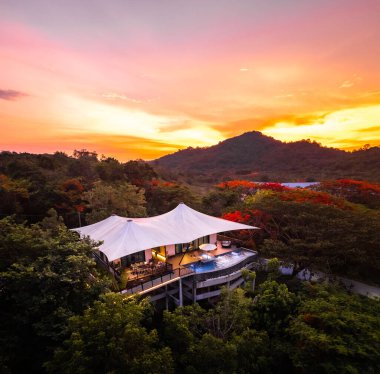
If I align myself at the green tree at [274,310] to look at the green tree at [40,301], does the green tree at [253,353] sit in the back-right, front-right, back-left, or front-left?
front-left

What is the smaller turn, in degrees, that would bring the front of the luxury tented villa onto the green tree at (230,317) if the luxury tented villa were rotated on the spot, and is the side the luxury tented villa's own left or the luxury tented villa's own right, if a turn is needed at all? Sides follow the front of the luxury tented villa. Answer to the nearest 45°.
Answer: approximately 45° to the luxury tented villa's own right

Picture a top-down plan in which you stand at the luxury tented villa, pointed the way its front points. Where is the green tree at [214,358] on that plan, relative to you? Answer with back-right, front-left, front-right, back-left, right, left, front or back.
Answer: front-right

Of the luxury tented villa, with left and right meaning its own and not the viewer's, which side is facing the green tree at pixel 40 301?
right

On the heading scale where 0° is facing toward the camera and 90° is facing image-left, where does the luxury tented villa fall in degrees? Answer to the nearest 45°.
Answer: approximately 315°

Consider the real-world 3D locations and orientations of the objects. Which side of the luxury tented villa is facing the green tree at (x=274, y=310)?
front

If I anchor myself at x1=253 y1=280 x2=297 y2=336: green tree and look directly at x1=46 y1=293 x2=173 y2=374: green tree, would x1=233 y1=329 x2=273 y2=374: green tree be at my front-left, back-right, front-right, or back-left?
front-left

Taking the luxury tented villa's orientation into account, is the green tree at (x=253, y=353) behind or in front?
in front

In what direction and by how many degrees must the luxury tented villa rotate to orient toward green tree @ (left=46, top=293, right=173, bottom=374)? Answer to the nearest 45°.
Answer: approximately 45° to its right
